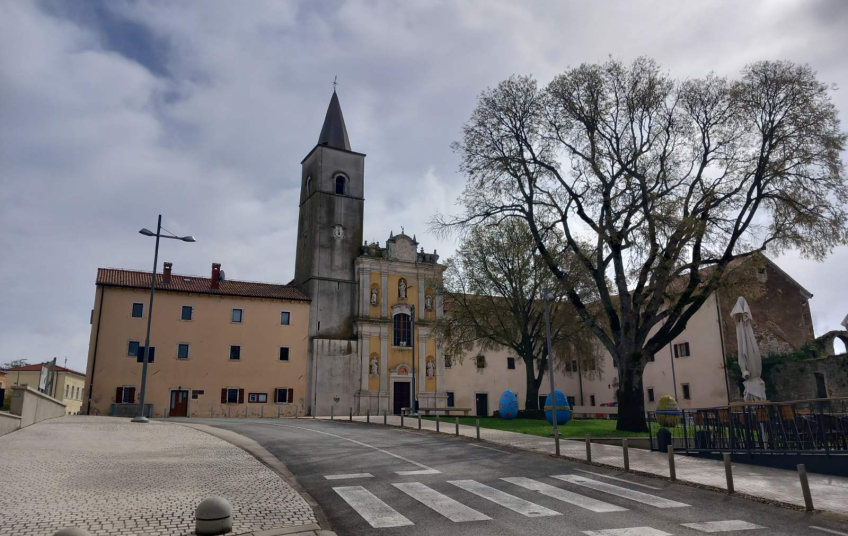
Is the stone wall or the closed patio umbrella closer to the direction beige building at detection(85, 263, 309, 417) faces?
the closed patio umbrella

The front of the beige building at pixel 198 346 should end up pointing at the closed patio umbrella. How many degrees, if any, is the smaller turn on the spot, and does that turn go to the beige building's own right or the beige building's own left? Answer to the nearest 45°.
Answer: approximately 45° to the beige building's own left

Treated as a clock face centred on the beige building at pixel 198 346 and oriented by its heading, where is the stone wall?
The stone wall is roughly at 10 o'clock from the beige building.

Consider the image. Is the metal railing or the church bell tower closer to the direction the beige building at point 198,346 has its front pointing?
the metal railing

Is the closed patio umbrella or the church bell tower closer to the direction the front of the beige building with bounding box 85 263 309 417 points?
the closed patio umbrella

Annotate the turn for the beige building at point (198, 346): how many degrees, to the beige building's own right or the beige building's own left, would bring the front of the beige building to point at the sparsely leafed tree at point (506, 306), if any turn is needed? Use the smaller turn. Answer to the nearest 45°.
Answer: approximately 45° to the beige building's own left

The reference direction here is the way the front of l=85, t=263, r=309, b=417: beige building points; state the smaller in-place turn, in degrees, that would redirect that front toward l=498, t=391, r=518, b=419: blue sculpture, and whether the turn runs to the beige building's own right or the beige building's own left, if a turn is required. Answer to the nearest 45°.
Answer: approximately 45° to the beige building's own left

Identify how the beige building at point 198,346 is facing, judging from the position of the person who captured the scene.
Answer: facing the viewer

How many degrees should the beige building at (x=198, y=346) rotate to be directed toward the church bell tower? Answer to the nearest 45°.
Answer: approximately 90° to its left

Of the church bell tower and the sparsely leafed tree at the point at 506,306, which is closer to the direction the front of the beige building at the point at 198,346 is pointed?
the sparsely leafed tree

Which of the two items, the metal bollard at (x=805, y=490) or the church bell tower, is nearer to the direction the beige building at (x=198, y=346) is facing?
the metal bollard
